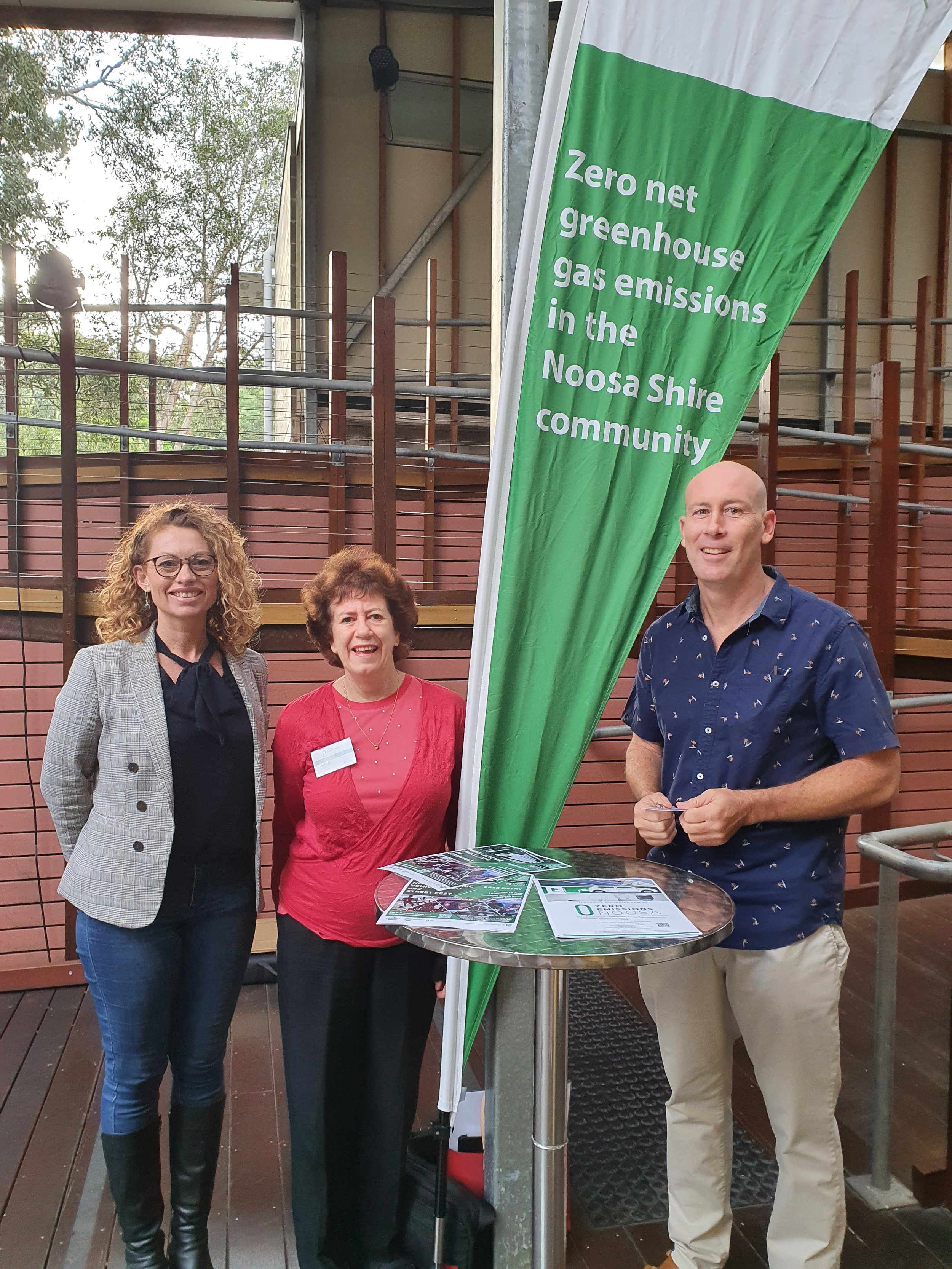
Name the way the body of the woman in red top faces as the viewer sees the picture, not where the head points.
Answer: toward the camera

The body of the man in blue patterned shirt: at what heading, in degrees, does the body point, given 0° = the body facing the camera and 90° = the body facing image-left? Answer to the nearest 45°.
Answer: approximately 45°

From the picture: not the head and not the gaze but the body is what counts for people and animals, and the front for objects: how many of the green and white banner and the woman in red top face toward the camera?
2

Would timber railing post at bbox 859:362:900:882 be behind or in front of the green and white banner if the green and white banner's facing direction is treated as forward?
behind

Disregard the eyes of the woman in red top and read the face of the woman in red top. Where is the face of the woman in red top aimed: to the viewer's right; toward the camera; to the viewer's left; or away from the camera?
toward the camera

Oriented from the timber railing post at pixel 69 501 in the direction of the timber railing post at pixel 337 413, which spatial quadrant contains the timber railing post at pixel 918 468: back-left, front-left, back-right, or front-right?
front-right

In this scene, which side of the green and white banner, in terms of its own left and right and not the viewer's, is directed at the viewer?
front
